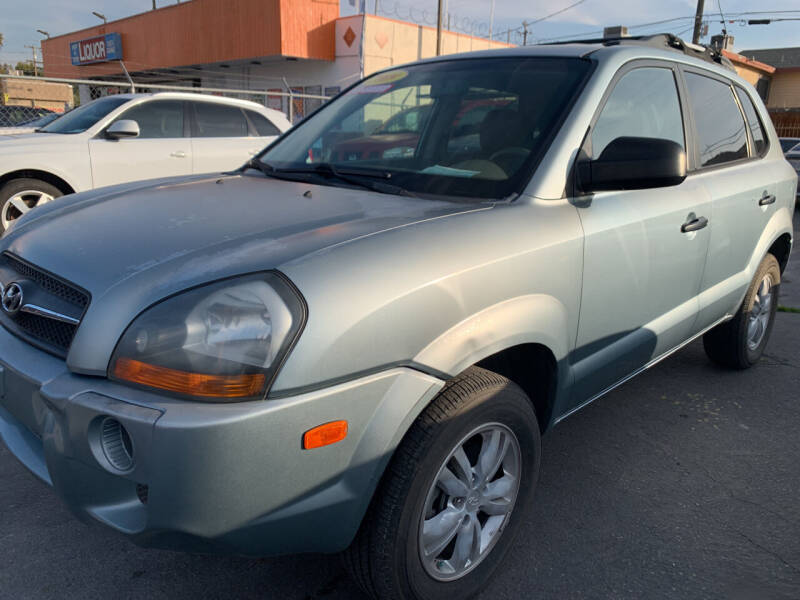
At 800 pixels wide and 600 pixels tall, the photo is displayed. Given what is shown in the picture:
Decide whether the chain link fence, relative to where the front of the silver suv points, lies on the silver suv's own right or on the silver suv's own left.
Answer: on the silver suv's own right

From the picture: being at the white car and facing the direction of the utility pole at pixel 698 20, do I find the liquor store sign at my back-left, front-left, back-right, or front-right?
front-left

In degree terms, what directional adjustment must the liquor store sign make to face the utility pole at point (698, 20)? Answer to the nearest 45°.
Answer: approximately 90° to its left

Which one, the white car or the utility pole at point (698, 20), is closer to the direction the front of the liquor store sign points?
the white car

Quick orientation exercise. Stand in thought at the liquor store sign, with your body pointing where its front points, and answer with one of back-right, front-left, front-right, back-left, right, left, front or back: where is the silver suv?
front-left

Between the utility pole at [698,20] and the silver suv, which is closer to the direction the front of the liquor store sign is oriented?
the silver suv

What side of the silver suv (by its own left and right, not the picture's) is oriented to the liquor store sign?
right

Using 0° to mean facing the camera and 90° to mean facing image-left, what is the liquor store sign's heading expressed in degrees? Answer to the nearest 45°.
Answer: approximately 45°

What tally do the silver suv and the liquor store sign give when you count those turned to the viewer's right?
0

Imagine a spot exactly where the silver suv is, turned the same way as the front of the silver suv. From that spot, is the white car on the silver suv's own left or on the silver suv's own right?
on the silver suv's own right
